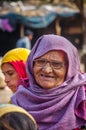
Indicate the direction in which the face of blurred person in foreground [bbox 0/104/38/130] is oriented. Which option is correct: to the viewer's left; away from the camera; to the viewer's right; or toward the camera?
away from the camera

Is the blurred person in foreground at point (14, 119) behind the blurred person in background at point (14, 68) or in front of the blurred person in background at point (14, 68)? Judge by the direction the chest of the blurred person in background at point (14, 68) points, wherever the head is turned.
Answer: in front

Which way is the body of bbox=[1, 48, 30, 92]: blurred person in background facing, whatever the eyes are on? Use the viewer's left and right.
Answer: facing the viewer and to the left of the viewer

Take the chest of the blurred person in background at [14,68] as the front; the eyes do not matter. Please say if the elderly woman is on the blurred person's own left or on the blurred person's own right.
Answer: on the blurred person's own left
